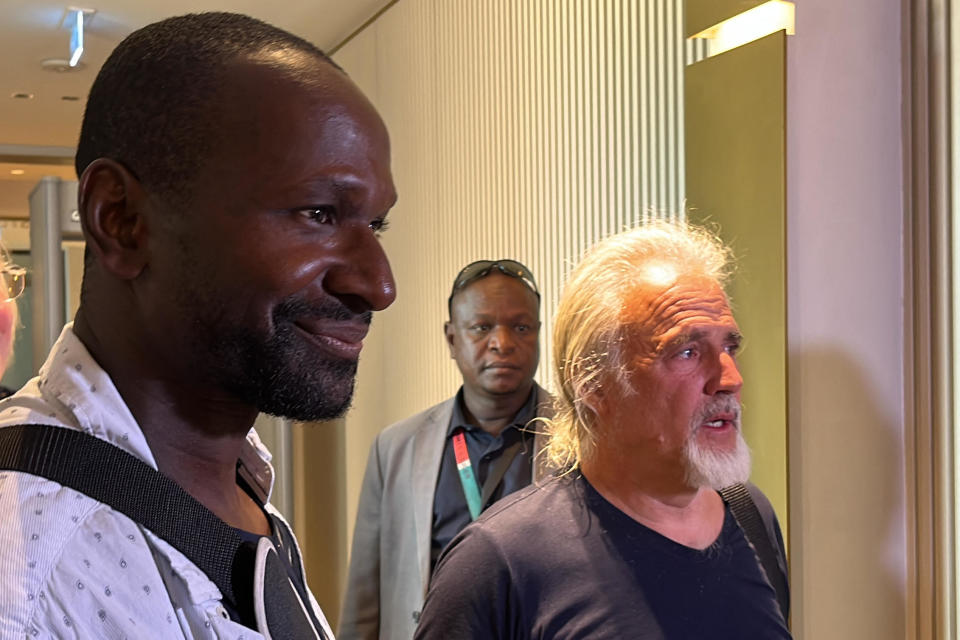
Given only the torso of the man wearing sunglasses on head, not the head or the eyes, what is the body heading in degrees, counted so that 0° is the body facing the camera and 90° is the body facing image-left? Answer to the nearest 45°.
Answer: approximately 315°

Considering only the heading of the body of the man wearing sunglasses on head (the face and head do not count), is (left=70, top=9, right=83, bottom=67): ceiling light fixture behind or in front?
behind
